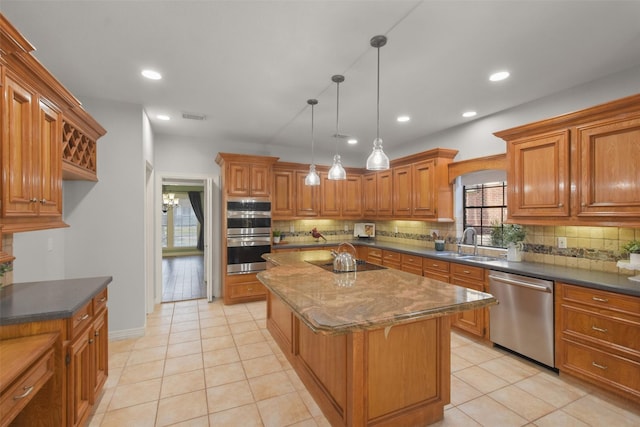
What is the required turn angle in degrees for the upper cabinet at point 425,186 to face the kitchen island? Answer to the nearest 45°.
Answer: approximately 45° to its left

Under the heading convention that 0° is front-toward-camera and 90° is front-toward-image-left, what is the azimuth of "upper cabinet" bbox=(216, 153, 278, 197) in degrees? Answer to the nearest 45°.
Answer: approximately 0°

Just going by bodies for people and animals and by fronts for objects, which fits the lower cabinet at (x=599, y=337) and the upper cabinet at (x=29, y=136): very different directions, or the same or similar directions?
very different directions

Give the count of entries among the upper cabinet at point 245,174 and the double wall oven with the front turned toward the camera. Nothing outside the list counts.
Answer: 2

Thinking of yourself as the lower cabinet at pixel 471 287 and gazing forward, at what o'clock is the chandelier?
The chandelier is roughly at 2 o'clock from the lower cabinet.

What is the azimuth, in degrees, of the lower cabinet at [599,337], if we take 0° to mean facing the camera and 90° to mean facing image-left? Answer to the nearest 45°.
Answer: approximately 45°

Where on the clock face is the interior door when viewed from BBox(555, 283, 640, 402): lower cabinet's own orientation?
The interior door is roughly at 1 o'clock from the lower cabinet.

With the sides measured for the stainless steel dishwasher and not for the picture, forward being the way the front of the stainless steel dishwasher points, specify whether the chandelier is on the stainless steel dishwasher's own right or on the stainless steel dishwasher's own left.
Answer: on the stainless steel dishwasher's own right

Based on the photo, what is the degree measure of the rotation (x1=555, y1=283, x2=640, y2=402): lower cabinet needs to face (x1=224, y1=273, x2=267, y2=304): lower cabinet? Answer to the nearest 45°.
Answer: approximately 45° to its right

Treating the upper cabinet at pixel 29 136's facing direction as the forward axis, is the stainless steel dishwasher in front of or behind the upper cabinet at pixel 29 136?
in front

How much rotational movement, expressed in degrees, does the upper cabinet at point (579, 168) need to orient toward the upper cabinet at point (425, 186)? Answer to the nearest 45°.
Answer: approximately 90° to its right
